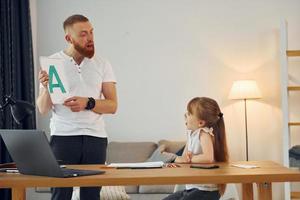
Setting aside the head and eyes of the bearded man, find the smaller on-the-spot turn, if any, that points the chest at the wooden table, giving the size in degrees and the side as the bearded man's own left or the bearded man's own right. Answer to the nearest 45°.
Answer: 0° — they already face it

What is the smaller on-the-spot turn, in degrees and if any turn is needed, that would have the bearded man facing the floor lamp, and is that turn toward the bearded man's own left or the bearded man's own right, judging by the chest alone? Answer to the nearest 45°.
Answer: approximately 135° to the bearded man's own left

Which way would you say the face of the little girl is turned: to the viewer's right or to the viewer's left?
to the viewer's left

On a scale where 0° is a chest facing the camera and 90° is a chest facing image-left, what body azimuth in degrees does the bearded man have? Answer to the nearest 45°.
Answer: approximately 0°

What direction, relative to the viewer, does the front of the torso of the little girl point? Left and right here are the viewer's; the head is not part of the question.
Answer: facing to the left of the viewer

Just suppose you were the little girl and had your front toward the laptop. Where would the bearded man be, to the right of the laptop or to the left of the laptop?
right

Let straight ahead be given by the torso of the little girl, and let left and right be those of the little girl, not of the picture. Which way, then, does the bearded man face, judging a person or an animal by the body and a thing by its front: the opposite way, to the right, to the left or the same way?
to the left

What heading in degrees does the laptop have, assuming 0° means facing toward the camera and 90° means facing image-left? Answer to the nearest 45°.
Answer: approximately 225°

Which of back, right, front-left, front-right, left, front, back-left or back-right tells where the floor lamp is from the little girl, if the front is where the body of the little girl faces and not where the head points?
right

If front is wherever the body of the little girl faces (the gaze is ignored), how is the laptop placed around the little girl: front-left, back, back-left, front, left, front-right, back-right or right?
front-left

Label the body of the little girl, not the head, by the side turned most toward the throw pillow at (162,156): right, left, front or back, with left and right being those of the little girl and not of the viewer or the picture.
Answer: right
